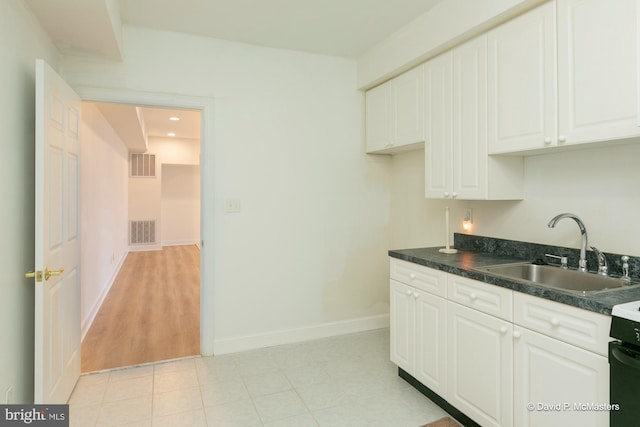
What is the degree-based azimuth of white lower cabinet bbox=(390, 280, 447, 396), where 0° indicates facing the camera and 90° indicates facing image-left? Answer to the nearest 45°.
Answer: approximately 45°

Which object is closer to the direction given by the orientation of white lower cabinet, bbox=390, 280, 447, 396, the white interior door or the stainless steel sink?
the white interior door

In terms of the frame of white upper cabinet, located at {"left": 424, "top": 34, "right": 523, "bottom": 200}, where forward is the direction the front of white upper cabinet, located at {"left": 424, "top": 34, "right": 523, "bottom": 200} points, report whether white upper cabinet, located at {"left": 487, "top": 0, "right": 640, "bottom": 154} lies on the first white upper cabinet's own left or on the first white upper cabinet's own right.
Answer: on the first white upper cabinet's own left

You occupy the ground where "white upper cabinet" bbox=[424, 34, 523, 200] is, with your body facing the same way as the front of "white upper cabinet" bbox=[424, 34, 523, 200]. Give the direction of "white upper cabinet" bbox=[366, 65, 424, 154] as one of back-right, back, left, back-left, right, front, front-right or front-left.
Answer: right

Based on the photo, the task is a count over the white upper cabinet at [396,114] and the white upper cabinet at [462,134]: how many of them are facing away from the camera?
0

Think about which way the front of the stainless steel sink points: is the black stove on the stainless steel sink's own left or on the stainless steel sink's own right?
on the stainless steel sink's own left

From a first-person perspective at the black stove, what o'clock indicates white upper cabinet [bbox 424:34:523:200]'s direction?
The white upper cabinet is roughly at 3 o'clock from the black stove.

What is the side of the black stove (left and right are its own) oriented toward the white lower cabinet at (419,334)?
right
